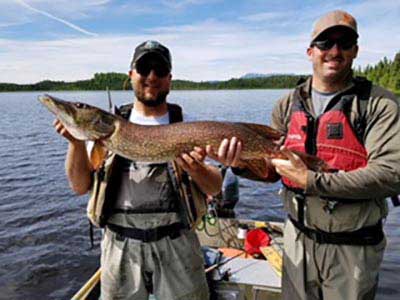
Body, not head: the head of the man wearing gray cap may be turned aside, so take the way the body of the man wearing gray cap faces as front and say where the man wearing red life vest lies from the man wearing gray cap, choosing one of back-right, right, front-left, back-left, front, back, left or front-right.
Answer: left

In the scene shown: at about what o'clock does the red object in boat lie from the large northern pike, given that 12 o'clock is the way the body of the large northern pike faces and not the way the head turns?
The red object in boat is roughly at 4 o'clock from the large northern pike.

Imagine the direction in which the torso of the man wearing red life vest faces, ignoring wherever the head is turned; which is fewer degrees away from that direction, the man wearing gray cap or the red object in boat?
the man wearing gray cap

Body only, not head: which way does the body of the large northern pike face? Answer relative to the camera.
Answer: to the viewer's left

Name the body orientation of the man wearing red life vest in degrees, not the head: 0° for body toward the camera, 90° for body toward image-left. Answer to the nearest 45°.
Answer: approximately 45°

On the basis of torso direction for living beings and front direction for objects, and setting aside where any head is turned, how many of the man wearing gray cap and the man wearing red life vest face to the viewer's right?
0

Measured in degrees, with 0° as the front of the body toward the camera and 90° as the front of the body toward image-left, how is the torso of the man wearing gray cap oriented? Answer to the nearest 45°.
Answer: approximately 0°

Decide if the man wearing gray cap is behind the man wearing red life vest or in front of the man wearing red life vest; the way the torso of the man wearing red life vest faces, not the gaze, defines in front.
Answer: in front
